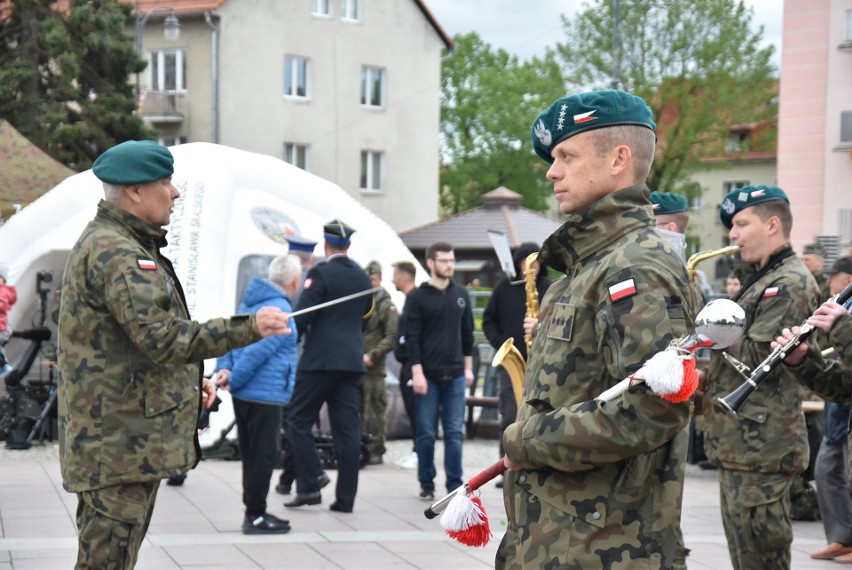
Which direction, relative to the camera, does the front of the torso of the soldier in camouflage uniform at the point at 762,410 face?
to the viewer's left

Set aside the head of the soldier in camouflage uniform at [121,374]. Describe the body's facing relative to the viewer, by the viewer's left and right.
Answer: facing to the right of the viewer

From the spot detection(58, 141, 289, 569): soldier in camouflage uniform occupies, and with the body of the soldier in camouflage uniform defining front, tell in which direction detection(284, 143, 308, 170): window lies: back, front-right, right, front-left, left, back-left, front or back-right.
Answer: left

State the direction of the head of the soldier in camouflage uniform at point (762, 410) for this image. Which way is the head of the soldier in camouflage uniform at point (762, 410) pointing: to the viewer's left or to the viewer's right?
to the viewer's left

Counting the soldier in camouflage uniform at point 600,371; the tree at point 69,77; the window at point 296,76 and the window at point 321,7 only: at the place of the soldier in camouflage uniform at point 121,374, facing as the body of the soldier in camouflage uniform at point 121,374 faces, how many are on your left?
3

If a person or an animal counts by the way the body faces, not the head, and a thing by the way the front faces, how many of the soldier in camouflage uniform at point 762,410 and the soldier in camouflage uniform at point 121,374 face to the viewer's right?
1

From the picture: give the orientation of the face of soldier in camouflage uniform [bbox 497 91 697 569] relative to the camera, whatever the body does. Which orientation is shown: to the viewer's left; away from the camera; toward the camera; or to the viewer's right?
to the viewer's left
